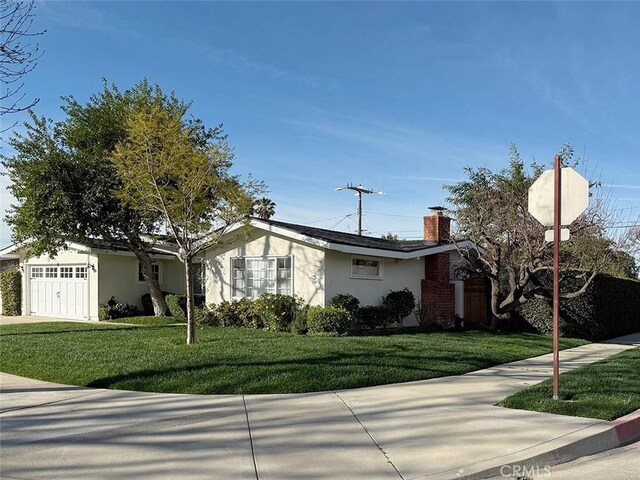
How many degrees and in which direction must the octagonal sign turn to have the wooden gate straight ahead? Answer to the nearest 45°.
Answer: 0° — it already faces it

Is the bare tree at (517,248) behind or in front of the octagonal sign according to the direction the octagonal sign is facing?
in front

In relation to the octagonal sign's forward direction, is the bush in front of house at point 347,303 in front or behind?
in front

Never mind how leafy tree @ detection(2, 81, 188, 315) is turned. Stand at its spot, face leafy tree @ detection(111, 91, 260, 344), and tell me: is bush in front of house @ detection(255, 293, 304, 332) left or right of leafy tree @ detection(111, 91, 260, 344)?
left

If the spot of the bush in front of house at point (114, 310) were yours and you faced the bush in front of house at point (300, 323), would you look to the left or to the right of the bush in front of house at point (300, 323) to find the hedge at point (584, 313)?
left

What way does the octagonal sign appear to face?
away from the camera

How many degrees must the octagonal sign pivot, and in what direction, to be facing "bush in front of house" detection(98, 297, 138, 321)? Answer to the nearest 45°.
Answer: approximately 45° to its left
